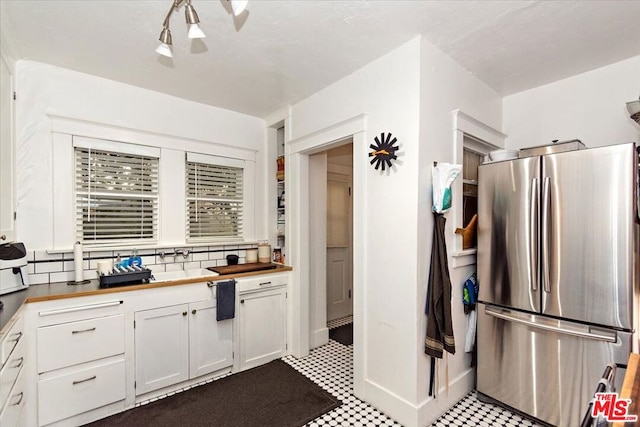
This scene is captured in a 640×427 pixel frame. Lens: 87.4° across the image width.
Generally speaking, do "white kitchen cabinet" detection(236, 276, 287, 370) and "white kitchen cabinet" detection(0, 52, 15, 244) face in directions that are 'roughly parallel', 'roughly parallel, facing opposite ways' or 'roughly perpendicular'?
roughly perpendicular

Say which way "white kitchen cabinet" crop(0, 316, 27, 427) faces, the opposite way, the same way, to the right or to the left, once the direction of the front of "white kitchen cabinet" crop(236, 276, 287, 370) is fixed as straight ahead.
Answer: to the left

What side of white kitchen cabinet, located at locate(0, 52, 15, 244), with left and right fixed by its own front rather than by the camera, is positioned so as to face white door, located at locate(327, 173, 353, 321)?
front

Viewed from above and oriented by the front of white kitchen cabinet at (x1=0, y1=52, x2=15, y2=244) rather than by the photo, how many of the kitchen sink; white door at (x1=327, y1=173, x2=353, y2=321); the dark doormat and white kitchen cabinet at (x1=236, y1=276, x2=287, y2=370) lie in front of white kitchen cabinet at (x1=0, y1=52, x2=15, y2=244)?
4

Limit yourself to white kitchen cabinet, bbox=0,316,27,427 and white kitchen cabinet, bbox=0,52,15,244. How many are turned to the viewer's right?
2

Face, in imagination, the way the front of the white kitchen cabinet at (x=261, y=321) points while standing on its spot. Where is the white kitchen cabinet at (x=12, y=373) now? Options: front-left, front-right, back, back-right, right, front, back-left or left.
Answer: right

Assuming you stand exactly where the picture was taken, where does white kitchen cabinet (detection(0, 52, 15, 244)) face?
facing to the right of the viewer

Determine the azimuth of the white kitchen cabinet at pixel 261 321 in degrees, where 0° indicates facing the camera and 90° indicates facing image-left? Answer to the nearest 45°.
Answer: approximately 315°

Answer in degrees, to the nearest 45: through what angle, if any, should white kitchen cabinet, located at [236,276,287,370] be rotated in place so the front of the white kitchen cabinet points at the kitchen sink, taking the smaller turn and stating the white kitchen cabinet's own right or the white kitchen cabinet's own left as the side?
approximately 135° to the white kitchen cabinet's own right

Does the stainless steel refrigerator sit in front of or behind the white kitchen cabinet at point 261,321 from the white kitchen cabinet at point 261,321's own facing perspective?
in front

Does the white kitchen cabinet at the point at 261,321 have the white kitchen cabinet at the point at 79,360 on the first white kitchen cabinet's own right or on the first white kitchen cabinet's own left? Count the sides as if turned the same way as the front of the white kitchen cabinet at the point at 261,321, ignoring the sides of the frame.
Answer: on the first white kitchen cabinet's own right

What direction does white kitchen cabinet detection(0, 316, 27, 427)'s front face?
to the viewer's right

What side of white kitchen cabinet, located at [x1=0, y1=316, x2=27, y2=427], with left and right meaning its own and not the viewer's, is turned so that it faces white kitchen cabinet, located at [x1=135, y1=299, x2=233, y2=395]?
front
